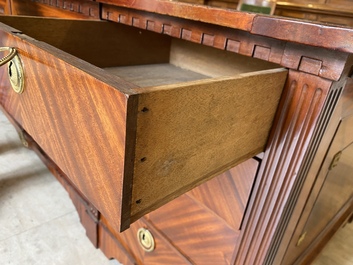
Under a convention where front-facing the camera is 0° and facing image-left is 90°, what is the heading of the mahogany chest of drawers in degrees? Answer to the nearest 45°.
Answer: approximately 45°
